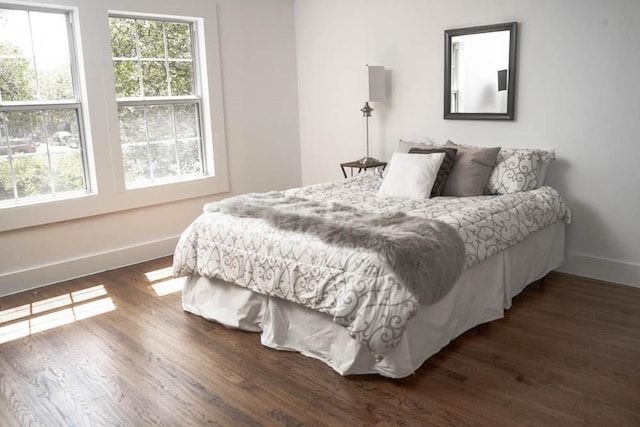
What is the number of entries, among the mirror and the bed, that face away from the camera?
0

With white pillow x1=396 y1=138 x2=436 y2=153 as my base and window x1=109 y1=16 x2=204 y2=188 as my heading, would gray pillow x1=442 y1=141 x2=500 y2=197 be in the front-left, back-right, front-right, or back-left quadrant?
back-left

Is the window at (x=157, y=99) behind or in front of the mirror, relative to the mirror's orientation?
in front

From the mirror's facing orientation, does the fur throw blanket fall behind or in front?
in front

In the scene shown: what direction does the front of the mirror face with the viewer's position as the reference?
facing the viewer and to the left of the viewer

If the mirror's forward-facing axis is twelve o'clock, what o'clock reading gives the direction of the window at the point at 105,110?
The window is roughly at 1 o'clock from the mirror.

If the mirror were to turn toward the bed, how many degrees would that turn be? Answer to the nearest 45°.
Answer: approximately 45° to its left

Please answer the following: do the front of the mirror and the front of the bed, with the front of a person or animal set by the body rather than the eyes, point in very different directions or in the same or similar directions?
same or similar directions

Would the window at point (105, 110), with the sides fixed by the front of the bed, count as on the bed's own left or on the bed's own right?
on the bed's own right
